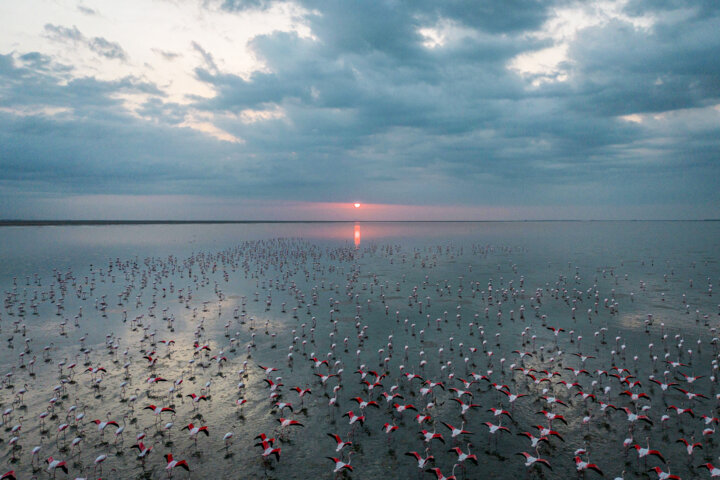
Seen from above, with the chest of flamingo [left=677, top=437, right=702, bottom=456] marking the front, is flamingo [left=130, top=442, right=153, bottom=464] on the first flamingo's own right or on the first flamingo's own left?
on the first flamingo's own left

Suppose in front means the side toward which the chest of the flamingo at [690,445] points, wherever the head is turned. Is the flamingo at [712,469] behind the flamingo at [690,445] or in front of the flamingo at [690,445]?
behind
